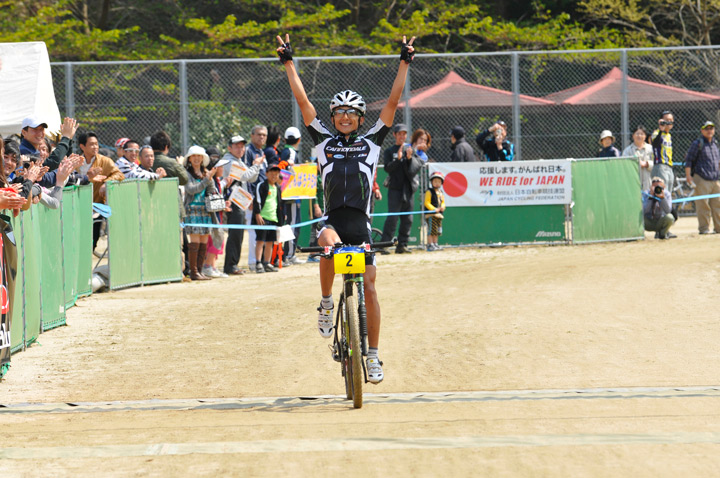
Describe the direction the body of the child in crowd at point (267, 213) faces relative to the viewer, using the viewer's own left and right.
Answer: facing the viewer and to the right of the viewer

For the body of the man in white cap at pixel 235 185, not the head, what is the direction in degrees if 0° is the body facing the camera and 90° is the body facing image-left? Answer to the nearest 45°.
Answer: approximately 315°

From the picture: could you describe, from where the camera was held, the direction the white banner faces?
facing the viewer

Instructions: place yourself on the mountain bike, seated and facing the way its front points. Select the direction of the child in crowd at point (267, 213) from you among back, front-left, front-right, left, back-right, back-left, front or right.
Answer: back

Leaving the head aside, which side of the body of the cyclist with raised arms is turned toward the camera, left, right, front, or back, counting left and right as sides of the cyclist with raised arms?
front

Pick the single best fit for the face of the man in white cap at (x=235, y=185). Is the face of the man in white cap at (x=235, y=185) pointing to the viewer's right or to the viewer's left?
to the viewer's right

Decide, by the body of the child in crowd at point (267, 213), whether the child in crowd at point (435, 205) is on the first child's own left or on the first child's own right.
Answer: on the first child's own left
